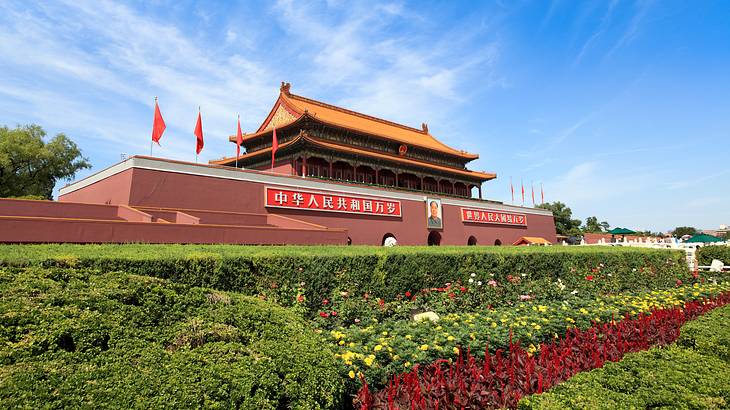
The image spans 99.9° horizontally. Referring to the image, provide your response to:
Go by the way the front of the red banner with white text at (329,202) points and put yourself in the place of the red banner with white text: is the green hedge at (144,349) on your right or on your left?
on your right

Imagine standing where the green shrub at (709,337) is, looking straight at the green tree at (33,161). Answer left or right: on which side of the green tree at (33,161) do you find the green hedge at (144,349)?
left

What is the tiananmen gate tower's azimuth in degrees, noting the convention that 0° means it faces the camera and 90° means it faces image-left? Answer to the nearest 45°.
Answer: approximately 315°

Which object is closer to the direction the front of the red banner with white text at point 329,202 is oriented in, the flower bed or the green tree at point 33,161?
the flower bed

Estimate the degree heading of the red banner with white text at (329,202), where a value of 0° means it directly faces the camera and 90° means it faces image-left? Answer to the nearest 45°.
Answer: approximately 315°

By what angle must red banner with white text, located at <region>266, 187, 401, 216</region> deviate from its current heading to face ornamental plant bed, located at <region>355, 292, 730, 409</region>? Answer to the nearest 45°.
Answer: approximately 45° to its right
